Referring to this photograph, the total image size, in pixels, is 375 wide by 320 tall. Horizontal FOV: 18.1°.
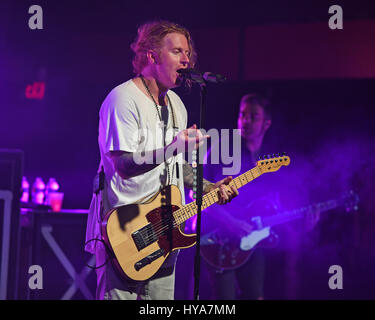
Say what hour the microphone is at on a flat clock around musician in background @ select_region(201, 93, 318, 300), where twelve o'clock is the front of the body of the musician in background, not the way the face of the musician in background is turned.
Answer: The microphone is roughly at 12 o'clock from the musician in background.

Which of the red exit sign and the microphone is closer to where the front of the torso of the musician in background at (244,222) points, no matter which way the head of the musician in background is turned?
the microphone

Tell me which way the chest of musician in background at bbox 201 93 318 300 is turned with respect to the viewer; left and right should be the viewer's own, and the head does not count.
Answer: facing the viewer
